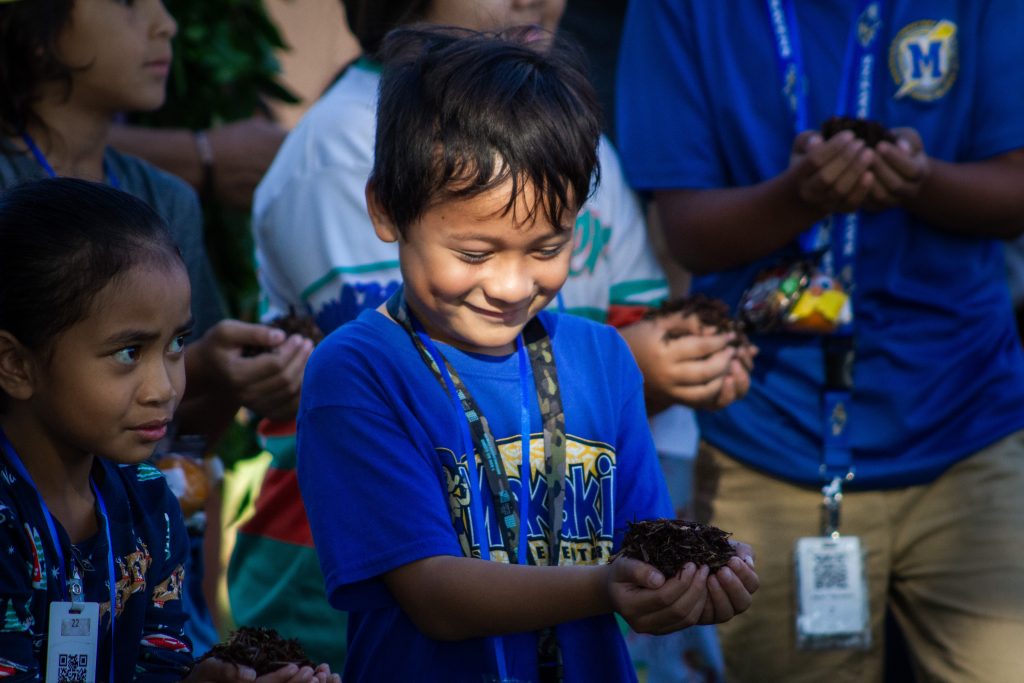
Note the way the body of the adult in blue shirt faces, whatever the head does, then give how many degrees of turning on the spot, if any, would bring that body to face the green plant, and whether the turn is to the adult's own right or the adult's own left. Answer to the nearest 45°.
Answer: approximately 135° to the adult's own right

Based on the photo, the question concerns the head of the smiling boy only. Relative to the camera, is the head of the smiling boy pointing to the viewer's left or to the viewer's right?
to the viewer's right

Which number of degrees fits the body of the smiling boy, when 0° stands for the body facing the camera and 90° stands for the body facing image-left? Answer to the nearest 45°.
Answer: approximately 315°

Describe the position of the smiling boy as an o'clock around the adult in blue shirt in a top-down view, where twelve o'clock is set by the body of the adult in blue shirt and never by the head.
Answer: The smiling boy is roughly at 1 o'clock from the adult in blue shirt.

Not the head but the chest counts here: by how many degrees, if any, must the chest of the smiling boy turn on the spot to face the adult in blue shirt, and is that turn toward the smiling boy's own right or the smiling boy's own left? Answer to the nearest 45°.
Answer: approximately 90° to the smiling boy's own left

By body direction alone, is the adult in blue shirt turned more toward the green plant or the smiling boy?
the smiling boy

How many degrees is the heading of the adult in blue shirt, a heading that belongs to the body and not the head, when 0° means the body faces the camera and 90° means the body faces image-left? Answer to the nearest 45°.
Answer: approximately 0°
